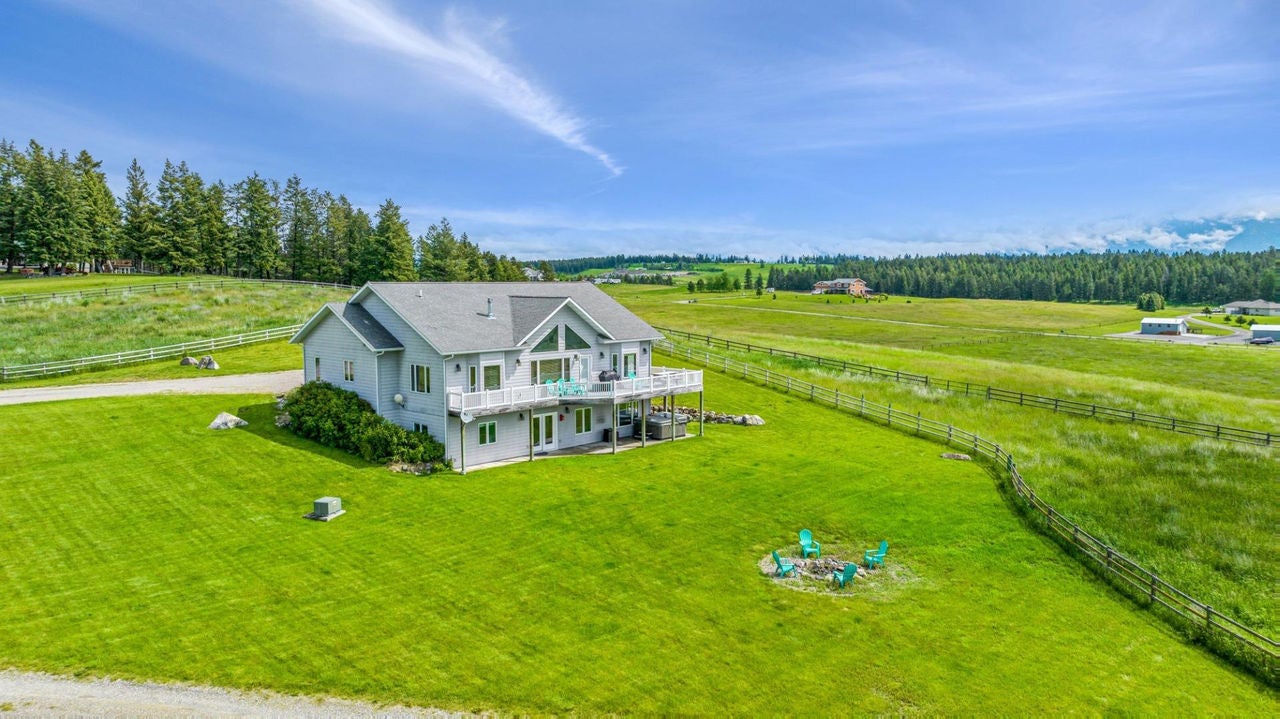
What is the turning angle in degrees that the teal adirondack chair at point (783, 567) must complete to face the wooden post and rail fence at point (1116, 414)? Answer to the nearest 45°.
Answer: approximately 45° to its left

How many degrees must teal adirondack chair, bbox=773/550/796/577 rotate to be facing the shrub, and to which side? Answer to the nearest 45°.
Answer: approximately 180°

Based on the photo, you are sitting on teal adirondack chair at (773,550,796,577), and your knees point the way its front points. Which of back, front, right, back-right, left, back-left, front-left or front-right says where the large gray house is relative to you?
back-left

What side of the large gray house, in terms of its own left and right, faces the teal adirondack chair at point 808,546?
front

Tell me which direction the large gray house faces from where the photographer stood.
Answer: facing the viewer and to the right of the viewer

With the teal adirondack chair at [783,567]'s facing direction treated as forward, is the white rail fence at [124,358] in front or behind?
behind

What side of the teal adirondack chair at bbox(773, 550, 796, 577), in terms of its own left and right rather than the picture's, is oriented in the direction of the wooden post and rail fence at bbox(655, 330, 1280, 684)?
front

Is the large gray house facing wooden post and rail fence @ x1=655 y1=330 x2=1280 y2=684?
yes

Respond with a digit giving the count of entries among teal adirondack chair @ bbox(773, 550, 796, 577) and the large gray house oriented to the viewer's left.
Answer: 0

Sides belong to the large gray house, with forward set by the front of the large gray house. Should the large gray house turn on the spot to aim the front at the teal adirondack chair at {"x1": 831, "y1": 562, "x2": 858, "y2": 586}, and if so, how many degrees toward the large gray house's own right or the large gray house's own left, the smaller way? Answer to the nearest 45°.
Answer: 0° — it already faces it

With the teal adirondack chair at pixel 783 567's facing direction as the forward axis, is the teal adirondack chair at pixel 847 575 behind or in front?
in front

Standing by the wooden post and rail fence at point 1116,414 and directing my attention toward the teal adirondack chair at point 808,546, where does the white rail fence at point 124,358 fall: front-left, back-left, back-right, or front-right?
front-right

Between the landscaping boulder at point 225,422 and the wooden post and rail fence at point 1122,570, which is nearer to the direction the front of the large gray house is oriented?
the wooden post and rail fence

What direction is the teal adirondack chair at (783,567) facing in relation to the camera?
to the viewer's right

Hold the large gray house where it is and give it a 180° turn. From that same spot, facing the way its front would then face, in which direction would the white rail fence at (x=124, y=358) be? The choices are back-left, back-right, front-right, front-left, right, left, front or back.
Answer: front

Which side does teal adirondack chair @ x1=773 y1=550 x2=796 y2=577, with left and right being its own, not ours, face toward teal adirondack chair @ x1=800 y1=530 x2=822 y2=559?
left

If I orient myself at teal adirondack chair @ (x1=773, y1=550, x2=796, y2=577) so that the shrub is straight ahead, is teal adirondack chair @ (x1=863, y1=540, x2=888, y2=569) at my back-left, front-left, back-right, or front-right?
back-right

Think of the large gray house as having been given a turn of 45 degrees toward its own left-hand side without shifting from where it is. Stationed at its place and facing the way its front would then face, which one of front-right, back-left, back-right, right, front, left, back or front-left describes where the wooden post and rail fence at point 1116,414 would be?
front
